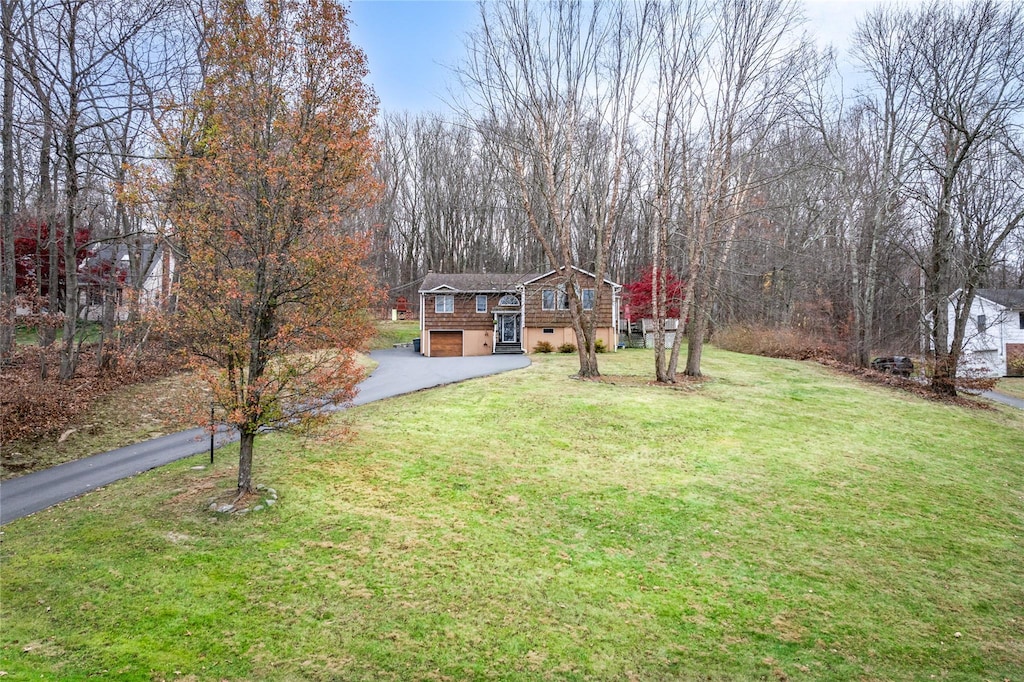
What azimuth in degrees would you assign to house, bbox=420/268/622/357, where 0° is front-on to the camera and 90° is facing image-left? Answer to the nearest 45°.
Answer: approximately 0°

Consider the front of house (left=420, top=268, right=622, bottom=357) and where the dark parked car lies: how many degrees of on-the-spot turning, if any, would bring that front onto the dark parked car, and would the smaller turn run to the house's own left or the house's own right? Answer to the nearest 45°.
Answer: approximately 90° to the house's own left

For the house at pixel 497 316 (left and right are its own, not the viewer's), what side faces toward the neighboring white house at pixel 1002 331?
left

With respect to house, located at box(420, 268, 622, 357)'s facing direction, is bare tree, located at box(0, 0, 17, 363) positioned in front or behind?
in front
